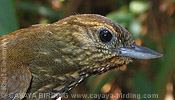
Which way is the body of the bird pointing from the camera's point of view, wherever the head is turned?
to the viewer's right
